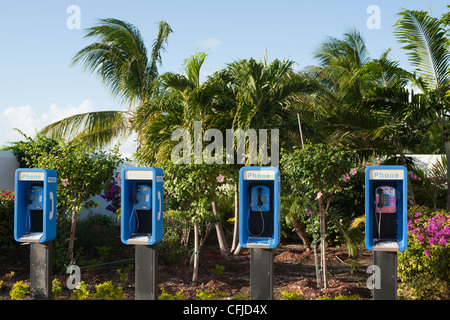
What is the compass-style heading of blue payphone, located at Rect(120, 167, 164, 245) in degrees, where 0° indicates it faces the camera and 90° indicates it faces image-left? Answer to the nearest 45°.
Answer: approximately 45°

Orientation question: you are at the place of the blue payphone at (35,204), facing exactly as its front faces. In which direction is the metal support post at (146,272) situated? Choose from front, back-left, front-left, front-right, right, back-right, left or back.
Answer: left

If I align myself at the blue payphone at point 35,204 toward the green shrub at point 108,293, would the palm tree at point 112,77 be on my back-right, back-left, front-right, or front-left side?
back-left

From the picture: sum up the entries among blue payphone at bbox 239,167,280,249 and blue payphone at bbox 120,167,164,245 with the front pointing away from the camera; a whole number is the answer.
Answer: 0

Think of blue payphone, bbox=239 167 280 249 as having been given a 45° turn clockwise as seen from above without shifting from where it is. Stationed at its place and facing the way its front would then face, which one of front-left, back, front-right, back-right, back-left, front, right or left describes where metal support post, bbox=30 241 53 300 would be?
front-right

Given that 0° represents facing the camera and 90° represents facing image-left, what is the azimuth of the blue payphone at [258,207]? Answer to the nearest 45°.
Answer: approximately 0°

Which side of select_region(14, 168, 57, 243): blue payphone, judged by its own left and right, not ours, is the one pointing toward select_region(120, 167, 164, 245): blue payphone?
left

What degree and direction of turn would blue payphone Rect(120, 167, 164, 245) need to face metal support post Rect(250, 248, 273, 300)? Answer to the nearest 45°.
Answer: approximately 90° to its left

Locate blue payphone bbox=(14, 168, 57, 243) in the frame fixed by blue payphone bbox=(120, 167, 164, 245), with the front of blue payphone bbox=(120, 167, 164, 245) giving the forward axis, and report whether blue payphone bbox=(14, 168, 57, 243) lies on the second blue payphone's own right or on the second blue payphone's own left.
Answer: on the second blue payphone's own right
